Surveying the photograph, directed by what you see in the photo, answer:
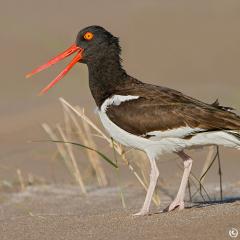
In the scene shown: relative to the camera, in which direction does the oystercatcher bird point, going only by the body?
to the viewer's left
